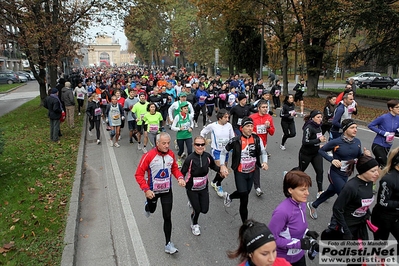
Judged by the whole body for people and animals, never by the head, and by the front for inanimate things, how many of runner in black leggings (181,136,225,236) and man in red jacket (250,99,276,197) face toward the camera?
2

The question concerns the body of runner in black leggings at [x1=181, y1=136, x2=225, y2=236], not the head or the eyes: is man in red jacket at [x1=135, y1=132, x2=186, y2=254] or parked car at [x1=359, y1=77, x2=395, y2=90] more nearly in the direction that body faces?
the man in red jacket

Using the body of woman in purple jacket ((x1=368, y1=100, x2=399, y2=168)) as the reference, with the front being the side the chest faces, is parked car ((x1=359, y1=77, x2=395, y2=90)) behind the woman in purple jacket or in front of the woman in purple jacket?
behind

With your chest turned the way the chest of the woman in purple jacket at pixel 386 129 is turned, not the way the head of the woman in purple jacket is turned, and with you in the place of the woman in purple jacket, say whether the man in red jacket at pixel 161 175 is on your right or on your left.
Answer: on your right

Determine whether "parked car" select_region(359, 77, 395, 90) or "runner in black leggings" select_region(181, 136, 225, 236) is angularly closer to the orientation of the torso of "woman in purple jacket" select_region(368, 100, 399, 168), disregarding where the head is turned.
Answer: the runner in black leggings

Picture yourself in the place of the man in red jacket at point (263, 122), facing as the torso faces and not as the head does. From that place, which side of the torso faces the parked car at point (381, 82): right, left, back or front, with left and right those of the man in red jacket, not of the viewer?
back

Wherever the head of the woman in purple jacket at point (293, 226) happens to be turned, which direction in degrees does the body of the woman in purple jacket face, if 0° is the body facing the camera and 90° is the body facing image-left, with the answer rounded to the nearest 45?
approximately 315°

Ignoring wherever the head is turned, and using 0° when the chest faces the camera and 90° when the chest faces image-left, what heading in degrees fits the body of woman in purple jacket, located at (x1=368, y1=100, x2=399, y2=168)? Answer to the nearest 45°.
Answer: approximately 315°

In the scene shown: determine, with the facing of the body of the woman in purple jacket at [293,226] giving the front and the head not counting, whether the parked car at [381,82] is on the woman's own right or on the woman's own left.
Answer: on the woman's own left
